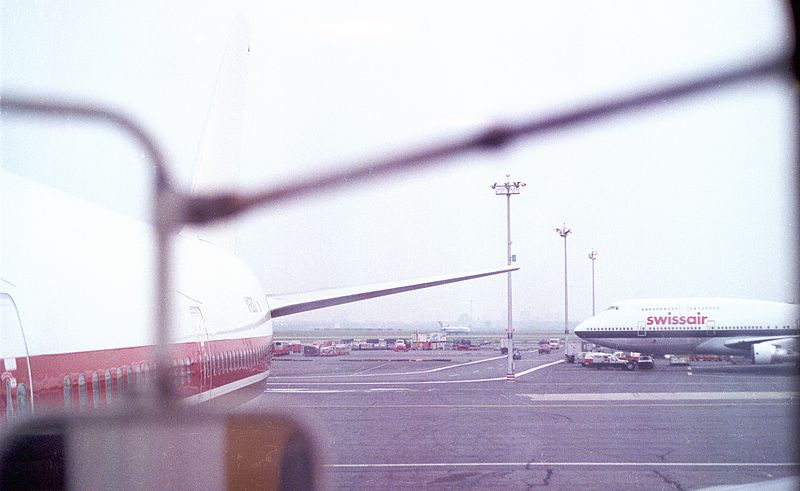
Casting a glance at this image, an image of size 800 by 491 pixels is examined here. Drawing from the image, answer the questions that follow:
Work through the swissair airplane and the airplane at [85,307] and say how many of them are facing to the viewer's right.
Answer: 0

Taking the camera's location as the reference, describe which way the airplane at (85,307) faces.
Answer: facing the viewer and to the left of the viewer

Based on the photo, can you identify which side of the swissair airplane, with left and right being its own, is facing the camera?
left

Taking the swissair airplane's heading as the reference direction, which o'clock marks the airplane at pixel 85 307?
The airplane is roughly at 9 o'clock from the swissair airplane.

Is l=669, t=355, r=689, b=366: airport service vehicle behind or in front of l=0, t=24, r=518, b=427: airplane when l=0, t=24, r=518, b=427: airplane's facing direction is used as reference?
behind
